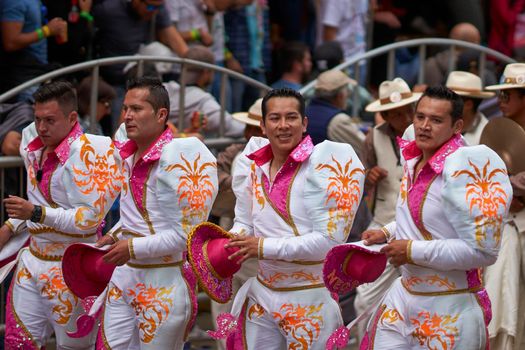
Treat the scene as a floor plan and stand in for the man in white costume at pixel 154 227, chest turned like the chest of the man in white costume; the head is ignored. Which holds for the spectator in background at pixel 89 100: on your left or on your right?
on your right

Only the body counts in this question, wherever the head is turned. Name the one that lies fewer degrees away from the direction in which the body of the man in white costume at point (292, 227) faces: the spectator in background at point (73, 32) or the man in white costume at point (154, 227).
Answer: the man in white costume

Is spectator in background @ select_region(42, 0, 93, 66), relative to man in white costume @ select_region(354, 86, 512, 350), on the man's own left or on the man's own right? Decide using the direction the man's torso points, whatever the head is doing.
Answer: on the man's own right

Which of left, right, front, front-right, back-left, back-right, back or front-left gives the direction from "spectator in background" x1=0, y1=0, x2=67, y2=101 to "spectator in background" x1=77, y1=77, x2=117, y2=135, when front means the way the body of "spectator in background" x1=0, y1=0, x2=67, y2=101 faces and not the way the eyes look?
front-right

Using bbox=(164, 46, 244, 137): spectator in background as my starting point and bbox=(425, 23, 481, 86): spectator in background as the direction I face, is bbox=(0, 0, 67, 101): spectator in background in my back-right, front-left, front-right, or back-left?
back-left

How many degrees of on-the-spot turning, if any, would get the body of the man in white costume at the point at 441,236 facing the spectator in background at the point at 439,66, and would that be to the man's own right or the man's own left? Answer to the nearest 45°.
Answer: approximately 135° to the man's own right

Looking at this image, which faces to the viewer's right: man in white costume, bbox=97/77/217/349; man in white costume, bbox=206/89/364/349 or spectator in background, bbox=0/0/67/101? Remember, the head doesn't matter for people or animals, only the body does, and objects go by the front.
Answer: the spectator in background

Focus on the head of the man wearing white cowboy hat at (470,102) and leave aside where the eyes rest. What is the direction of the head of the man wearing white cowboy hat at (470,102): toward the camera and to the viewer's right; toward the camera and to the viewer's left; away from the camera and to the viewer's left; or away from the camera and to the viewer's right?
toward the camera and to the viewer's left
